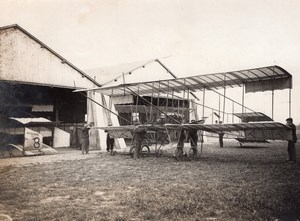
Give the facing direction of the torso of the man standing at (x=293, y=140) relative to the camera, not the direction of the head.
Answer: to the viewer's left

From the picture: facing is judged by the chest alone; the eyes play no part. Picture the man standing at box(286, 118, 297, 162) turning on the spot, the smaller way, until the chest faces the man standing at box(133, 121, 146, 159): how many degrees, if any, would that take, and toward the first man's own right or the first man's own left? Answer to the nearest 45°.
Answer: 0° — they already face them

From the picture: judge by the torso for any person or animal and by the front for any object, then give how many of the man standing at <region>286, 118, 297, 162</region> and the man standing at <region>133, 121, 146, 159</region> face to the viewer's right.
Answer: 0
